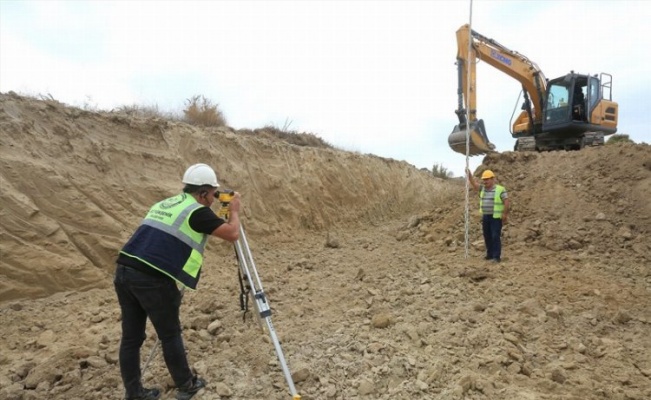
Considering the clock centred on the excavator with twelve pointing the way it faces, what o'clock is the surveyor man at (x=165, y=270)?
The surveyor man is roughly at 11 o'clock from the excavator.

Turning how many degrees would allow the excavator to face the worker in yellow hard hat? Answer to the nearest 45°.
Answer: approximately 45° to its left

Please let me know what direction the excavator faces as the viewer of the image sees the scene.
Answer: facing the viewer and to the left of the viewer

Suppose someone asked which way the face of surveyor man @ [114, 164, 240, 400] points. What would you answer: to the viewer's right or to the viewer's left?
to the viewer's right
